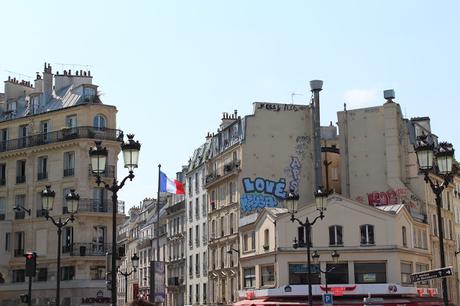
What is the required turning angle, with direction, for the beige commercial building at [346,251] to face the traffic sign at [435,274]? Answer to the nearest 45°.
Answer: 0° — it already faces it

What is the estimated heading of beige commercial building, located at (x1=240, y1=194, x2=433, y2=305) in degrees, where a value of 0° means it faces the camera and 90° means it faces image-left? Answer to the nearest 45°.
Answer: approximately 0°
